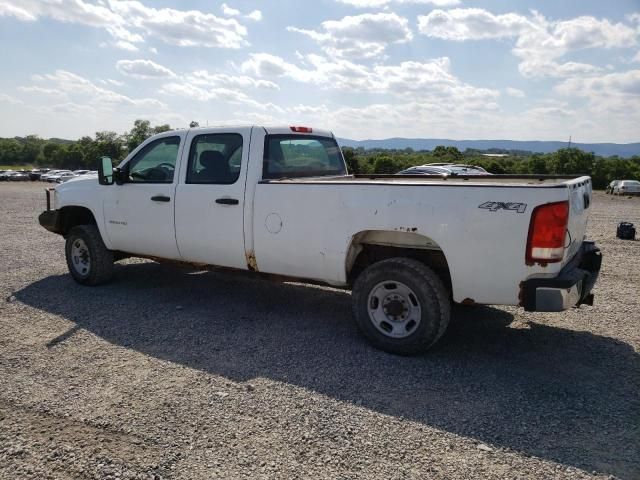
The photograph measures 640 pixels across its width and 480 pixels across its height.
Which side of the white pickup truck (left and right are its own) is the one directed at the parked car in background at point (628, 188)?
right

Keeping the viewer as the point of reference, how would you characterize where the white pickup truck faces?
facing away from the viewer and to the left of the viewer
